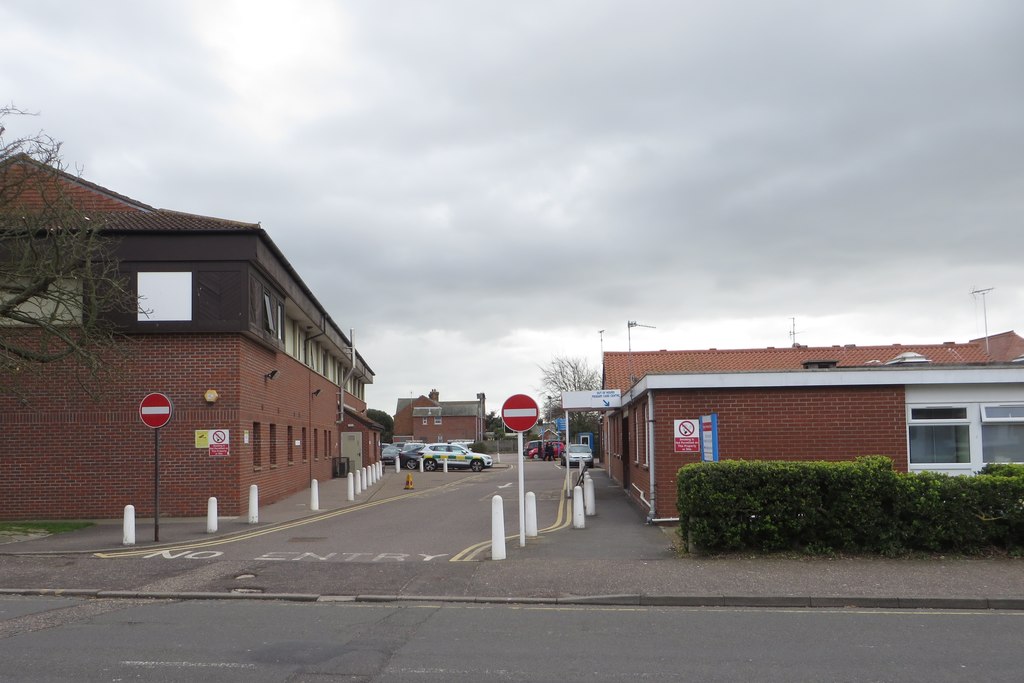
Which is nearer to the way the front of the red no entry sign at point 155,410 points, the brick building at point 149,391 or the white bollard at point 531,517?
the white bollard

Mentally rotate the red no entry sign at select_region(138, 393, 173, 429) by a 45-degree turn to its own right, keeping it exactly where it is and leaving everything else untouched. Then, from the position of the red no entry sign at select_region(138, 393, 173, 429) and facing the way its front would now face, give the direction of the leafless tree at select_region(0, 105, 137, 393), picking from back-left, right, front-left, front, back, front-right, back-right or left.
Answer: right

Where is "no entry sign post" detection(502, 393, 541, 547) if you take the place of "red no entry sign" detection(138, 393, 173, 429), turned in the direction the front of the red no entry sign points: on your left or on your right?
on your left

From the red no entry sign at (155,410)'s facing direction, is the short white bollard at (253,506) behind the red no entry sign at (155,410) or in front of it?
behind

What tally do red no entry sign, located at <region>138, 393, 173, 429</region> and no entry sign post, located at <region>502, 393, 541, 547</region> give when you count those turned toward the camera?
2

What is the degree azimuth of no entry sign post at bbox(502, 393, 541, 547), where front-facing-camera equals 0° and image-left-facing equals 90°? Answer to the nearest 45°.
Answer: approximately 0°

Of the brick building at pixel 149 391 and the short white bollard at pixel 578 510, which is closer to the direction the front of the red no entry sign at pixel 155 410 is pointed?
the short white bollard

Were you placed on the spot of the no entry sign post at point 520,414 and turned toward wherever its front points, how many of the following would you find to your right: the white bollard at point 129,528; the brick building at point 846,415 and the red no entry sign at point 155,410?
2

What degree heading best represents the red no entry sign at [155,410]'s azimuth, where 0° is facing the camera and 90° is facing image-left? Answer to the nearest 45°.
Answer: approximately 0°

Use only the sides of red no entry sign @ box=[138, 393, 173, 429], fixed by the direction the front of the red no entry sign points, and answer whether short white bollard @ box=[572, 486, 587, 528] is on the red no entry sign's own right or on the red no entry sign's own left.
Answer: on the red no entry sign's own left

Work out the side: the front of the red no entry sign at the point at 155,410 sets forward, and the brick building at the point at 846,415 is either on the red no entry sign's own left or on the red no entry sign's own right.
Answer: on the red no entry sign's own left
